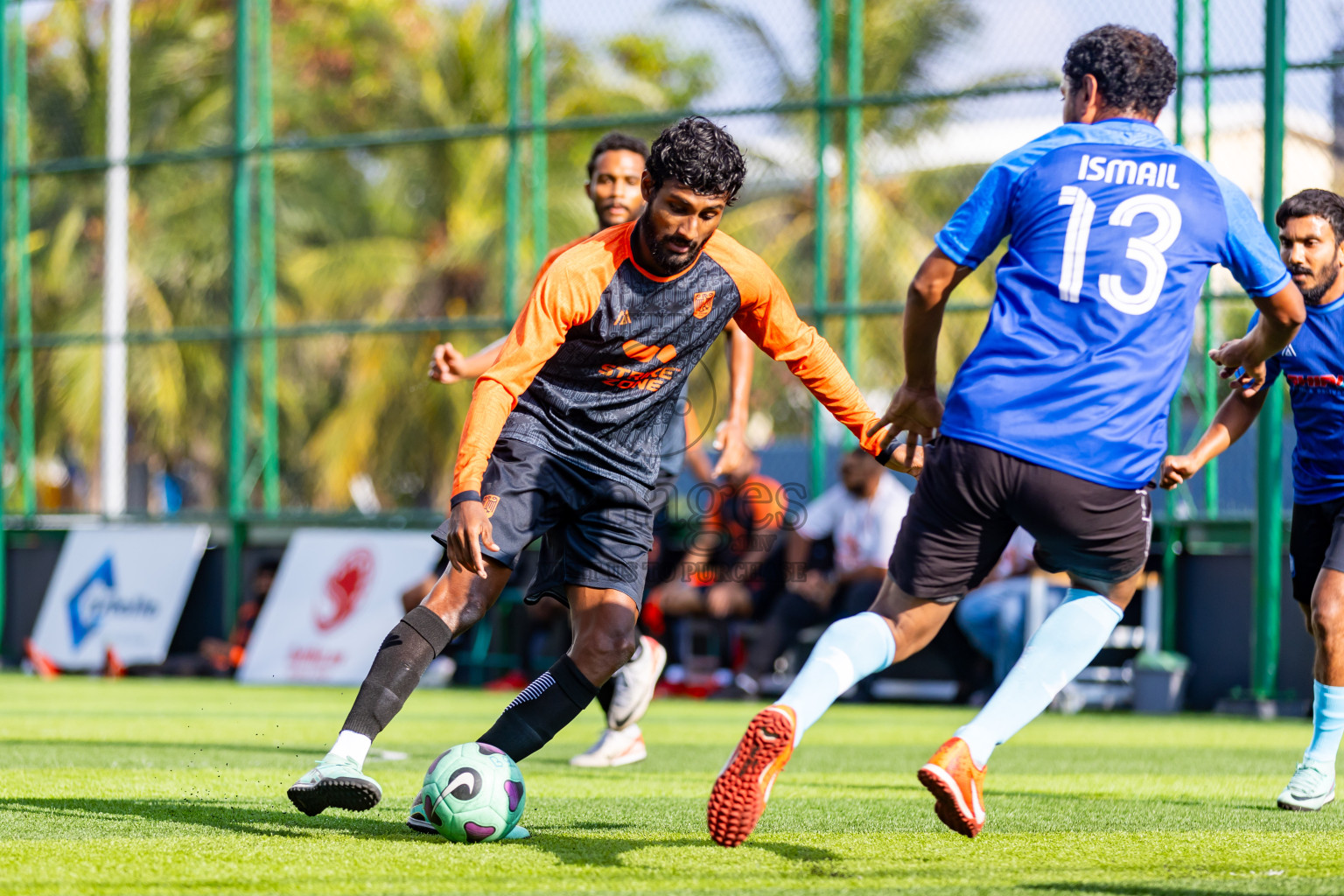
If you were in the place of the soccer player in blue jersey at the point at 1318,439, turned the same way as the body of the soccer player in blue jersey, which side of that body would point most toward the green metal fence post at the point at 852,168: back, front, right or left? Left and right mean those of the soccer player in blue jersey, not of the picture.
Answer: right

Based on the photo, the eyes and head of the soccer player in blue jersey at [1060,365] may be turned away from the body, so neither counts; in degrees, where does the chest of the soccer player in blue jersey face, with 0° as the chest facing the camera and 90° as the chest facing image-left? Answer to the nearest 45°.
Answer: approximately 180°

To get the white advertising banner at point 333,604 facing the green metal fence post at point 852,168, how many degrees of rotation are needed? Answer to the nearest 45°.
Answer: approximately 90° to its left

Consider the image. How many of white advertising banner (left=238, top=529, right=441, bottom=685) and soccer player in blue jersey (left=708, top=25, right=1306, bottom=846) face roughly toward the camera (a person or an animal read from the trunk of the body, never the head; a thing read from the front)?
1

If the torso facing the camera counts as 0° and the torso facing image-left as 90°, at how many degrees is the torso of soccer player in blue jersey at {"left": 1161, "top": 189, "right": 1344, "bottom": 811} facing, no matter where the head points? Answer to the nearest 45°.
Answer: approximately 45°

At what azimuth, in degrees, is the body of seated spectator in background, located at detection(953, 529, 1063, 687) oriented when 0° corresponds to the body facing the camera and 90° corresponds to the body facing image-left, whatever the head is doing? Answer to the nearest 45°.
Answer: approximately 45°
